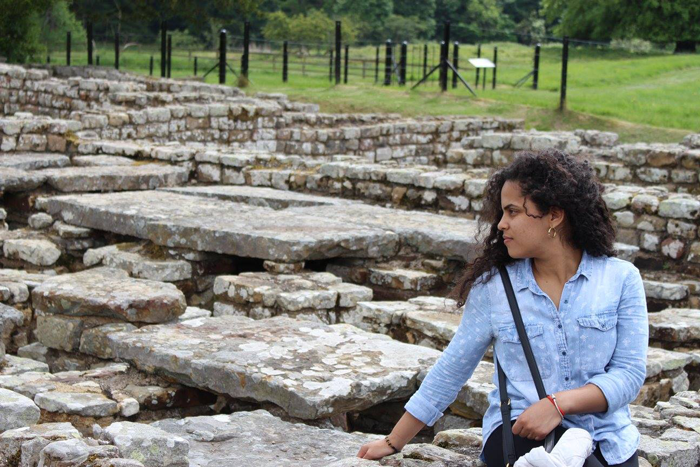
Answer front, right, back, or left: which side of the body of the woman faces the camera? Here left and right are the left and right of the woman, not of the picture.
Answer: front

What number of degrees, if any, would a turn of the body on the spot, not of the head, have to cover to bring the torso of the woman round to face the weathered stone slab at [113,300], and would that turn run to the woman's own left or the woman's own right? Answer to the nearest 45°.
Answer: approximately 135° to the woman's own right

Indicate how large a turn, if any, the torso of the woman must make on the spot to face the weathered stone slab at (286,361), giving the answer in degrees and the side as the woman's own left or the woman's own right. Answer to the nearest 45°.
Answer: approximately 135° to the woman's own right

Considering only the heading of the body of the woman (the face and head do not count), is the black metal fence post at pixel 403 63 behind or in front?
behind

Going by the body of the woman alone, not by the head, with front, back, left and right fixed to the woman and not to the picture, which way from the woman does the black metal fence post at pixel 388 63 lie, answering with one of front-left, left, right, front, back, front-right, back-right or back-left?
back

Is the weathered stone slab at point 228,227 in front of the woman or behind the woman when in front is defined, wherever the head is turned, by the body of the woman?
behind

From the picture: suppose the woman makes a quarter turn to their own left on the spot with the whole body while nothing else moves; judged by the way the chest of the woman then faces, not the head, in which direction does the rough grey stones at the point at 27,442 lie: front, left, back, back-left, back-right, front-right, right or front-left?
back

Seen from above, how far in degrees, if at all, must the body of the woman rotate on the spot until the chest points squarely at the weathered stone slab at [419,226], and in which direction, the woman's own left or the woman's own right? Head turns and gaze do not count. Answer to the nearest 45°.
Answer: approximately 180°

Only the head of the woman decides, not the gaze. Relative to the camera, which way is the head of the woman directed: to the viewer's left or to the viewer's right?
to the viewer's left
